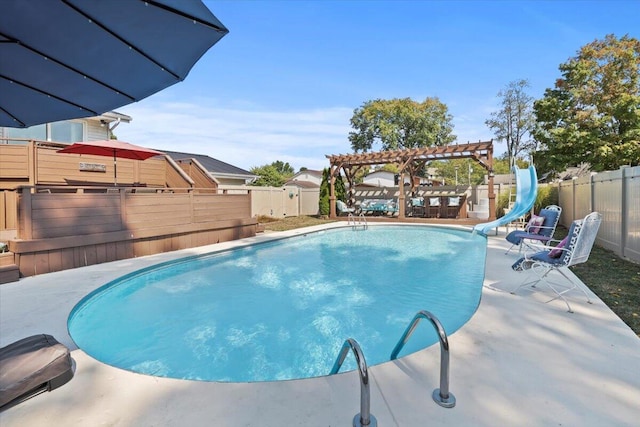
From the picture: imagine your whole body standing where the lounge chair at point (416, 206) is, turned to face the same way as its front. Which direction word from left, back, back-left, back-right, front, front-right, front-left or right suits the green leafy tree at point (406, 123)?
back

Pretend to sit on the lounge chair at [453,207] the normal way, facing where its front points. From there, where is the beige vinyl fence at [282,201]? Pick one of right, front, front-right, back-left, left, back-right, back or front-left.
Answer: front-right

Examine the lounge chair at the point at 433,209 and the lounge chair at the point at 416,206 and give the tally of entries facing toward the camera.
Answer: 2

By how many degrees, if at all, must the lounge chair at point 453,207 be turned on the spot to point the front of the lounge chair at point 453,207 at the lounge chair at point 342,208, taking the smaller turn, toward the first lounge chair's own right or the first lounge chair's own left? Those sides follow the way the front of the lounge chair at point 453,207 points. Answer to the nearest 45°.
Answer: approximately 45° to the first lounge chair's own right

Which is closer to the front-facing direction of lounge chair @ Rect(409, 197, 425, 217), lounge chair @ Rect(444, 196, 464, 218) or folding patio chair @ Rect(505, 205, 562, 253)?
the folding patio chair

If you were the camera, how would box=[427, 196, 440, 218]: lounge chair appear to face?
facing the viewer

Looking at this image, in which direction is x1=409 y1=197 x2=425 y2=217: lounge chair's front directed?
toward the camera

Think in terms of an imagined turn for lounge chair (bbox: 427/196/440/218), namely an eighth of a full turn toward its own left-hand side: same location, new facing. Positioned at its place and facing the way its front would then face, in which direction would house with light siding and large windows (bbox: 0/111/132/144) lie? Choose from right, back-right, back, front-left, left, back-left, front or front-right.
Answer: right
